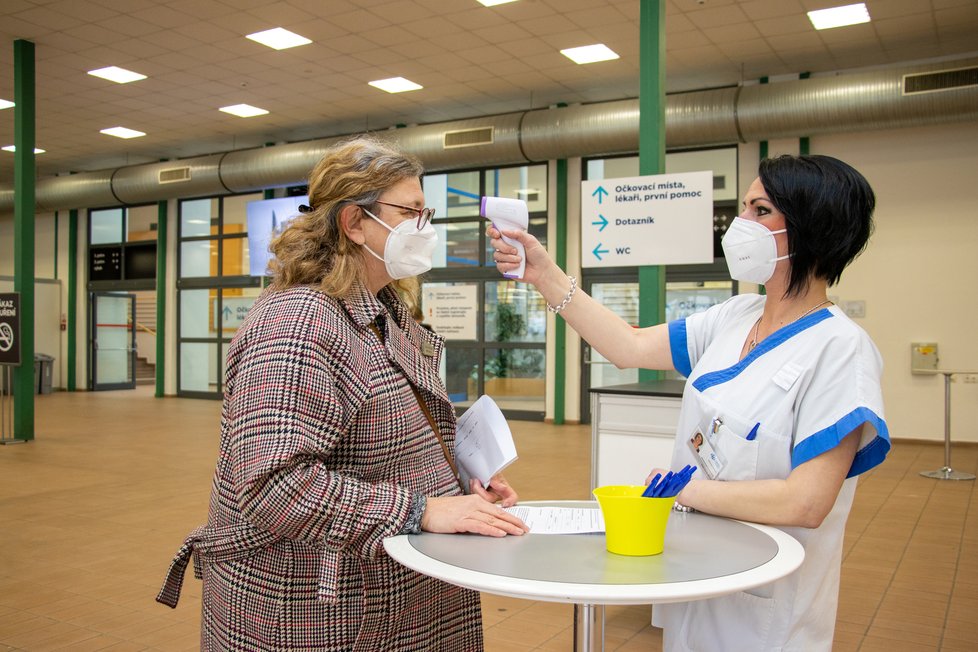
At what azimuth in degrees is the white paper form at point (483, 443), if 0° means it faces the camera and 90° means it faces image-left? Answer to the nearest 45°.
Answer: approximately 45°

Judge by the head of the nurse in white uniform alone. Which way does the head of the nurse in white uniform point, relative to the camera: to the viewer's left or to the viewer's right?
to the viewer's left

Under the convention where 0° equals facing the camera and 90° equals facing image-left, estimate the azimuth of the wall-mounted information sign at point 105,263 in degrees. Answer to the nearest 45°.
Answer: approximately 0°

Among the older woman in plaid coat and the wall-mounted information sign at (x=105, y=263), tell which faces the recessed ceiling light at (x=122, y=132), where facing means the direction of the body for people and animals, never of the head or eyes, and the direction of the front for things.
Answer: the wall-mounted information sign

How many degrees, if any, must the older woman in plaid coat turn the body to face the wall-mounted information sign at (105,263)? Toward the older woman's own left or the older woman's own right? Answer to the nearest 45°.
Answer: approximately 90° to the older woman's own left

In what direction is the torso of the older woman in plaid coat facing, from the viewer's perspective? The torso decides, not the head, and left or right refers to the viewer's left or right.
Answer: facing to the right of the viewer

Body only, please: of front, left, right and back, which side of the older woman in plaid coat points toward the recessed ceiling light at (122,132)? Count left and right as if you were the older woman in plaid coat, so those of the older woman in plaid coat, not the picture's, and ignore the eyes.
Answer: left

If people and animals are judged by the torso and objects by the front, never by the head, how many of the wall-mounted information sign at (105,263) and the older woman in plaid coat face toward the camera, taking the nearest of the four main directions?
1

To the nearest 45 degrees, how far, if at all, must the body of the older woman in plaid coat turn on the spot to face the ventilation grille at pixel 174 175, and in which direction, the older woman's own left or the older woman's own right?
approximately 90° to the older woman's own left

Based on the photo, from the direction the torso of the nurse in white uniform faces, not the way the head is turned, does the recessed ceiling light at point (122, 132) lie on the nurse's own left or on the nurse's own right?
on the nurse's own right

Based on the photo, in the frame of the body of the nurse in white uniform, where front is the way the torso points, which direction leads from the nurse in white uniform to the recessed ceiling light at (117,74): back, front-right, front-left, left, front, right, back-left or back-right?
right

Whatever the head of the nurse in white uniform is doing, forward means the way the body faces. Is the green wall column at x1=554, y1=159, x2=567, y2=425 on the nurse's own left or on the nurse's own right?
on the nurse's own right
